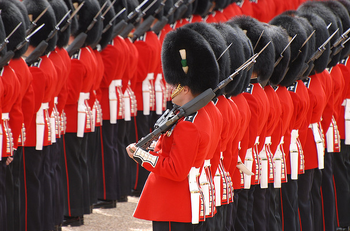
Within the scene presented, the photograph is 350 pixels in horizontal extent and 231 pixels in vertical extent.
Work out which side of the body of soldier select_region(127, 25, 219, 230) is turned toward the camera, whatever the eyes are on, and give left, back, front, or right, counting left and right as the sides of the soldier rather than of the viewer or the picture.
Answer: left

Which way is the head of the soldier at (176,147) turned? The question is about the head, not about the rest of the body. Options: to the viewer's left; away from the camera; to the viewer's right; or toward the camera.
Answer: to the viewer's left
